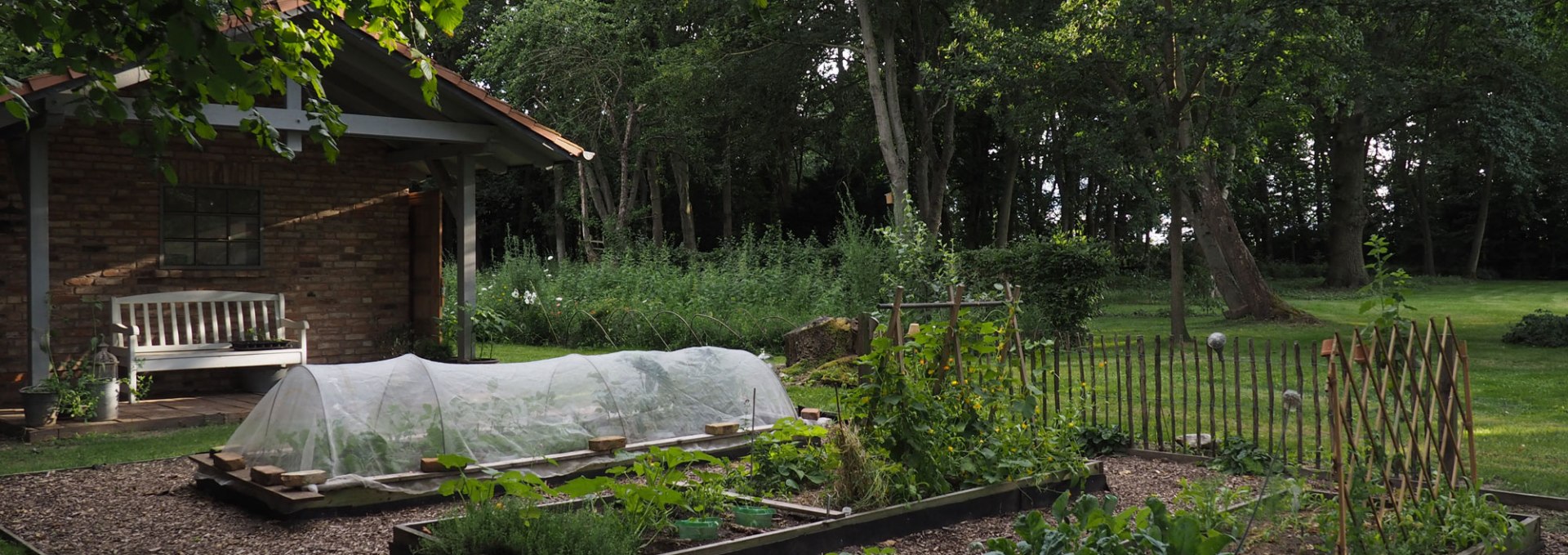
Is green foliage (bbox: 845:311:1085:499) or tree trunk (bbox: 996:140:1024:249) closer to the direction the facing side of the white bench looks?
the green foliage

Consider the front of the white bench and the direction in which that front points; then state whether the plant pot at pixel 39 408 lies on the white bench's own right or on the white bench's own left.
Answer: on the white bench's own right

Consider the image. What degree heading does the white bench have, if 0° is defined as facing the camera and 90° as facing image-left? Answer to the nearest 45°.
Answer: approximately 315°

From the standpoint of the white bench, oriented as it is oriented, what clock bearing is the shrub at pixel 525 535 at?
The shrub is roughly at 1 o'clock from the white bench.
